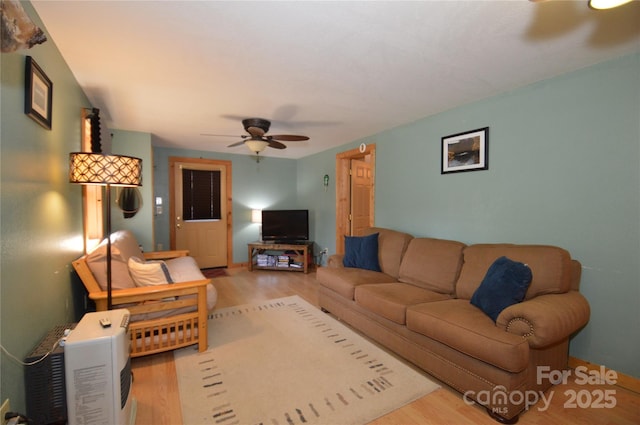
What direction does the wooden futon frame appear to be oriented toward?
to the viewer's right

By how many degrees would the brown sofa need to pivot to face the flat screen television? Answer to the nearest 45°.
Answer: approximately 90° to its right

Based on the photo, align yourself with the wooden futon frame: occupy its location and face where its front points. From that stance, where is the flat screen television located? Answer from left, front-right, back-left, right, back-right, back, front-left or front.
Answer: front-left

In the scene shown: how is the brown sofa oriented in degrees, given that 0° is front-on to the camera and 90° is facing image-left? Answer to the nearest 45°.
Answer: approximately 45°

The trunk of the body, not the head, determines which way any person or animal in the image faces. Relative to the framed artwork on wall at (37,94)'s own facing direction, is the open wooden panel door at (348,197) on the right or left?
on its left

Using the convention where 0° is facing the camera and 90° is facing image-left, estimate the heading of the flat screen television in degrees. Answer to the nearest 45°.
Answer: approximately 0°

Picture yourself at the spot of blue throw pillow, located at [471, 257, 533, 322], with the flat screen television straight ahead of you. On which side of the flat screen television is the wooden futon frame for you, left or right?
left

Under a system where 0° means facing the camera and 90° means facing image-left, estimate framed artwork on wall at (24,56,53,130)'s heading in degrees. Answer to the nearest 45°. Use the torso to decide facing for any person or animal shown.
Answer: approximately 315°

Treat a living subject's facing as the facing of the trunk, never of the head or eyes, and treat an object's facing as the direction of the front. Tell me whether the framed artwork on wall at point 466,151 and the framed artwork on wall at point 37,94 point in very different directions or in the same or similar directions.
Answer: very different directions

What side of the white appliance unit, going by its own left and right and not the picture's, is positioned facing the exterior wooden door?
left

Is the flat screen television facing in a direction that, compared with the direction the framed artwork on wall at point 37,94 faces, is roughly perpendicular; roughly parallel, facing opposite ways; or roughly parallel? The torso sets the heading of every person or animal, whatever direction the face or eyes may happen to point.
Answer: roughly perpendicular

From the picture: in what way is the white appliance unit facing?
to the viewer's right

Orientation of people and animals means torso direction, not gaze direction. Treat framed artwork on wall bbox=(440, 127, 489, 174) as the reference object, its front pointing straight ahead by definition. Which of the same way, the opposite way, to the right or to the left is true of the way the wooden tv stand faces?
to the left
